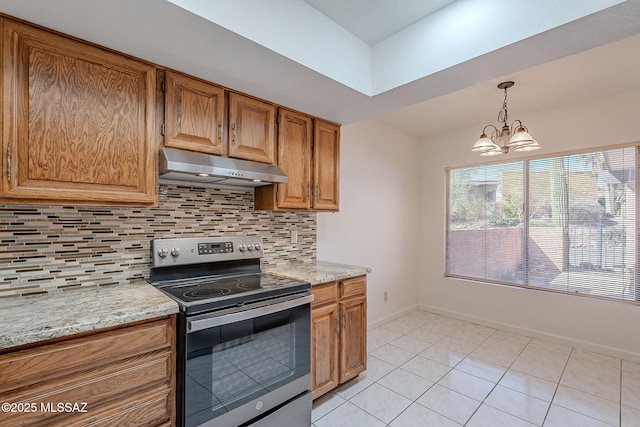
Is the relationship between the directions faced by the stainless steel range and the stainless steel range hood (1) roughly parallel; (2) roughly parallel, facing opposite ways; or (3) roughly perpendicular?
roughly parallel

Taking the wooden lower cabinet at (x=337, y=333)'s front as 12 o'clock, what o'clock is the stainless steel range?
The stainless steel range is roughly at 3 o'clock from the wooden lower cabinet.

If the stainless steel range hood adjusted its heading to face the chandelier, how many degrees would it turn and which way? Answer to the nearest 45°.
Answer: approximately 45° to its left

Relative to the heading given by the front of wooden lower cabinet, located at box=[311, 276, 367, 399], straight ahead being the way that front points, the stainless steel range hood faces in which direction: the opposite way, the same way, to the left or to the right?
the same way

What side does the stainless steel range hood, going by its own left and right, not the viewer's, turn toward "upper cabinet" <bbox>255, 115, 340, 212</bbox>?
left

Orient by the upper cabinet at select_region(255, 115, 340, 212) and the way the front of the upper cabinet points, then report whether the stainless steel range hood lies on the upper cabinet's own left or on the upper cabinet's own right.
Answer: on the upper cabinet's own right

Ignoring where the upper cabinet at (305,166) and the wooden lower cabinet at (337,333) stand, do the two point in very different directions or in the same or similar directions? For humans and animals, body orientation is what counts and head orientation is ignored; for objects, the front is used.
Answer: same or similar directions

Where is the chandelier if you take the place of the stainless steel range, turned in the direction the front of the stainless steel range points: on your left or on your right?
on your left

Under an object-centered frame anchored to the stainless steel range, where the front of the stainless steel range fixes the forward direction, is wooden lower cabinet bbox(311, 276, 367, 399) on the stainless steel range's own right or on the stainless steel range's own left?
on the stainless steel range's own left

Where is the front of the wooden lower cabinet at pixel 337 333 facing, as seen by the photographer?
facing the viewer and to the right of the viewer

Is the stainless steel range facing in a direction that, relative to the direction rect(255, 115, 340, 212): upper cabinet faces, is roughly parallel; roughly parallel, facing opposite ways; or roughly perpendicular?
roughly parallel

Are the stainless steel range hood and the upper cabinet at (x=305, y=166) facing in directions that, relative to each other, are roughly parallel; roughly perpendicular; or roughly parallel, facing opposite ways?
roughly parallel

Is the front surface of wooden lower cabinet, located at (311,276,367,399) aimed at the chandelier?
no

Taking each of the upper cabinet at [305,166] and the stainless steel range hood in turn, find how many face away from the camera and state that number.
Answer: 0

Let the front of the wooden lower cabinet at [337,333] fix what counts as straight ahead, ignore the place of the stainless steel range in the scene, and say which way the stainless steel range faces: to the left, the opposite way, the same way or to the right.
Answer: the same way
